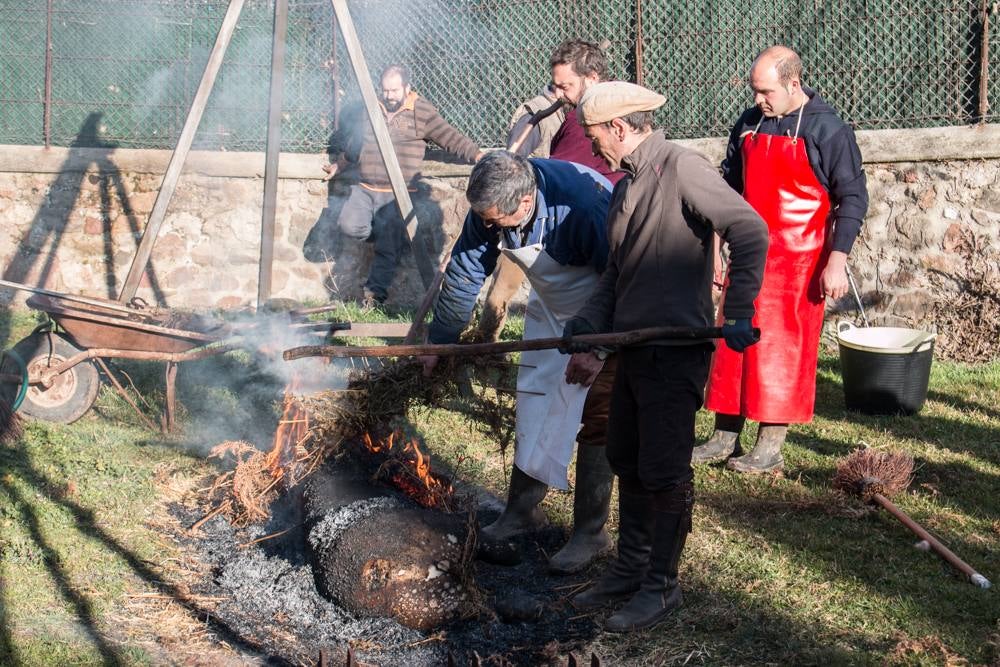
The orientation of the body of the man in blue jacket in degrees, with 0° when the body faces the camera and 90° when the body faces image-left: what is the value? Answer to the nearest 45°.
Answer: approximately 45°

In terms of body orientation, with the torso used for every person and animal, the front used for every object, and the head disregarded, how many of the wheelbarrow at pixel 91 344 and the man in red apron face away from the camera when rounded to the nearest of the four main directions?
0

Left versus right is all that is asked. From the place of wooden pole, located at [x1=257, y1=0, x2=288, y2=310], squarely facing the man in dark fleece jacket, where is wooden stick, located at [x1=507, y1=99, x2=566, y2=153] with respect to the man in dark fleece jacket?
left

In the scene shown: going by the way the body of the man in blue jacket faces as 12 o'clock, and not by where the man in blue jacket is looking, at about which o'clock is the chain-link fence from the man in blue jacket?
The chain-link fence is roughly at 4 o'clock from the man in blue jacket.

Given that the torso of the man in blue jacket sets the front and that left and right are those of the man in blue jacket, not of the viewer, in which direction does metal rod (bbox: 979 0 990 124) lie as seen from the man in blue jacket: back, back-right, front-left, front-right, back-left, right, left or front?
back

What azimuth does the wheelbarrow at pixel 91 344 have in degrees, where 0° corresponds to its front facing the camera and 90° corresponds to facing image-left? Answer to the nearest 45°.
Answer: approximately 90°

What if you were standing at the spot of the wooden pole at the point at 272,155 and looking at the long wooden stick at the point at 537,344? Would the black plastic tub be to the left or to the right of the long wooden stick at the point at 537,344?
left

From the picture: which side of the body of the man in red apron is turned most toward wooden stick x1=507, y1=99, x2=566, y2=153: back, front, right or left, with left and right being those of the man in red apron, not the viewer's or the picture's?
right

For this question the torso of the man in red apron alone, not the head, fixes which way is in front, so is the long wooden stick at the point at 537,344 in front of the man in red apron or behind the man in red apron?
in front

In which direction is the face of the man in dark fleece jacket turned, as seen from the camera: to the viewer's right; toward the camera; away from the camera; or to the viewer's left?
to the viewer's left

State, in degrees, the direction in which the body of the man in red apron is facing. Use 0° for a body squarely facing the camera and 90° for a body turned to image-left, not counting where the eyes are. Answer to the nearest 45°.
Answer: approximately 45°

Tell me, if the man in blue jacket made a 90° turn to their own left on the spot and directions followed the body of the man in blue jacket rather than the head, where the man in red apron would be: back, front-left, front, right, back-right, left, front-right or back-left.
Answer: left

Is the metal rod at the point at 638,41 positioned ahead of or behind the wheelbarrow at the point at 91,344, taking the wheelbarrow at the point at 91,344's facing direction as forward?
behind
